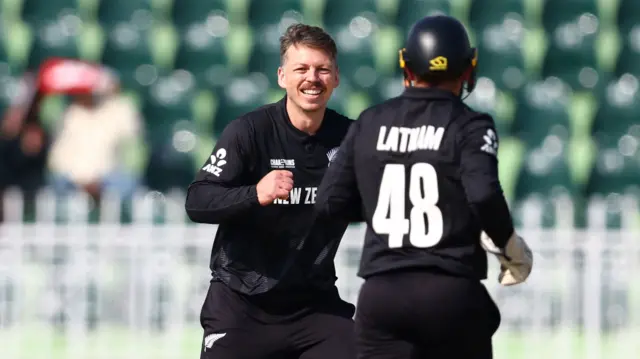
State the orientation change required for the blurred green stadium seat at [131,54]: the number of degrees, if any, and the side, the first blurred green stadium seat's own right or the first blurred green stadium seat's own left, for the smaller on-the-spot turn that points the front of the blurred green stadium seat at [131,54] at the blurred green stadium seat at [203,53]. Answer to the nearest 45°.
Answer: approximately 90° to the first blurred green stadium seat's own left

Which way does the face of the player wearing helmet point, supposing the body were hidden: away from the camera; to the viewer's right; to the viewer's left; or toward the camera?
away from the camera

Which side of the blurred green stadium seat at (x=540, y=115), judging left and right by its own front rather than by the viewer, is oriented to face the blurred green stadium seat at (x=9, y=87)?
right

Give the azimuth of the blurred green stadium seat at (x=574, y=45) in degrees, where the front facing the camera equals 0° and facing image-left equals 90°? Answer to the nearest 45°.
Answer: approximately 0°

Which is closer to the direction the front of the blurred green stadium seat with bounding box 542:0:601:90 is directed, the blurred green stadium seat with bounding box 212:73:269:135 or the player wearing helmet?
the player wearing helmet

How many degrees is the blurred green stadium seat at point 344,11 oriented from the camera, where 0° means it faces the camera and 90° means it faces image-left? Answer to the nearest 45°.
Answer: approximately 0°

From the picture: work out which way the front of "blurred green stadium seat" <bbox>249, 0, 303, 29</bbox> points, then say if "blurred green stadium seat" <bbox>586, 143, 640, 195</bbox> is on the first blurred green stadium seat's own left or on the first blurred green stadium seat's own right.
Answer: on the first blurred green stadium seat's own left

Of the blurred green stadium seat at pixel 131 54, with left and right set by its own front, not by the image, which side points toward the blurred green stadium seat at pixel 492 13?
left
